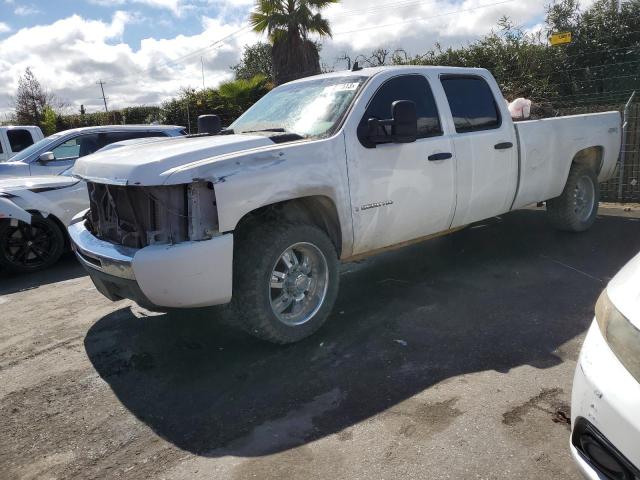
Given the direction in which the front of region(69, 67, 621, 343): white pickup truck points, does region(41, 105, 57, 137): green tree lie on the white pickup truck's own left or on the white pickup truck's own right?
on the white pickup truck's own right

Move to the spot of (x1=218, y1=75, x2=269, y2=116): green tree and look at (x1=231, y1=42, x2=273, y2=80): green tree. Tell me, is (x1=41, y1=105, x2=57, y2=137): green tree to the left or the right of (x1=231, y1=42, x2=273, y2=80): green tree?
left

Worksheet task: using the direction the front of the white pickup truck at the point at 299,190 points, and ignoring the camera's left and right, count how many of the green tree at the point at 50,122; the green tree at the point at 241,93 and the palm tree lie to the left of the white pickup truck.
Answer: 0

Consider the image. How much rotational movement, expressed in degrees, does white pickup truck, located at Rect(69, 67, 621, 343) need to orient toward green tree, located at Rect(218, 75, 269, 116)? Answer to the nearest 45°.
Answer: approximately 135° to its right

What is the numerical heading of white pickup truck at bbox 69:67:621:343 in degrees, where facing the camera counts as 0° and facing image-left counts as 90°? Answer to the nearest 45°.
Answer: approximately 45°

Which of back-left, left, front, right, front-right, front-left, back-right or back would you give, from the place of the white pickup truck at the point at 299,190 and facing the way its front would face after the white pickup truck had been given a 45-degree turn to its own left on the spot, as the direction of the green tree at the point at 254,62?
back

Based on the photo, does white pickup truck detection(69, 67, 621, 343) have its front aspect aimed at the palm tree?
no
